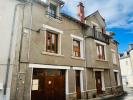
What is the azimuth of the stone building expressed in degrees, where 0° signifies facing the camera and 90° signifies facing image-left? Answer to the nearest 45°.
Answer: approximately 315°

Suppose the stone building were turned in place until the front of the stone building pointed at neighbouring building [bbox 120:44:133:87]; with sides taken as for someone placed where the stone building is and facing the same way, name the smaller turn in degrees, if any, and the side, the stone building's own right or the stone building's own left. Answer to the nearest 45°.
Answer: approximately 90° to the stone building's own left
